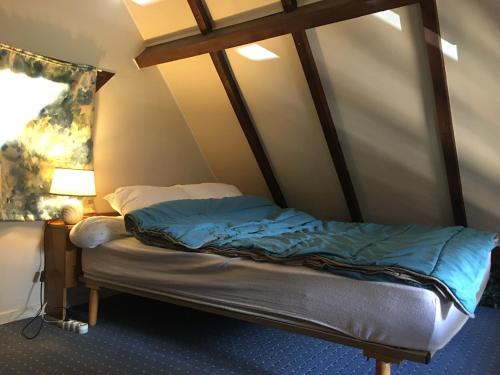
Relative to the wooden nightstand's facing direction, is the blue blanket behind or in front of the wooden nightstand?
in front
